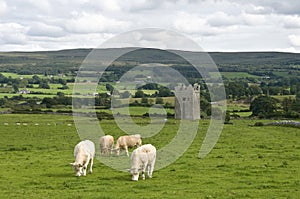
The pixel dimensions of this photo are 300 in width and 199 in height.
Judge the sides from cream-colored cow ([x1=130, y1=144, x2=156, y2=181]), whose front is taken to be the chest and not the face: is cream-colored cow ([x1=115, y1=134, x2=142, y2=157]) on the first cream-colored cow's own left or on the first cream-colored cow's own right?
on the first cream-colored cow's own right

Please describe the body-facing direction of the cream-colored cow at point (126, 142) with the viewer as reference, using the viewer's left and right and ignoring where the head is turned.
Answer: facing to the left of the viewer

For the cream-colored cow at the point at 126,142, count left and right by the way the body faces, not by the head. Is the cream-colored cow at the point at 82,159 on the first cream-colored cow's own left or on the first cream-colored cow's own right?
on the first cream-colored cow's own left

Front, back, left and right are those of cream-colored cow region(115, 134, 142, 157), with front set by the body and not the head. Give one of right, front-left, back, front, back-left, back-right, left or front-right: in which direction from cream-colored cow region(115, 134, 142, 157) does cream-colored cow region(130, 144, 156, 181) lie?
left

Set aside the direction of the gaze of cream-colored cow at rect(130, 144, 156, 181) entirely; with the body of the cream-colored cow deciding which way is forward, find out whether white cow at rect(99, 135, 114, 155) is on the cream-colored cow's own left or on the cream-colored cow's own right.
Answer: on the cream-colored cow's own right

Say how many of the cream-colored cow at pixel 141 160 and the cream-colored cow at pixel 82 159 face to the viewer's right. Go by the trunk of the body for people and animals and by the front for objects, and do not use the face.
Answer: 0

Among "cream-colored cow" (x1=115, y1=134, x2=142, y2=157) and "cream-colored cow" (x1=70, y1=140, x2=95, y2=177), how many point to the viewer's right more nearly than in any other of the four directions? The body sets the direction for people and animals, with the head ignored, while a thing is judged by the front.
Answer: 0

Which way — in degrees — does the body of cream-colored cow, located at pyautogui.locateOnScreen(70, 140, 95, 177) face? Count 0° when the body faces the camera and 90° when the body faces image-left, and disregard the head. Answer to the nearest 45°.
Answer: approximately 45°

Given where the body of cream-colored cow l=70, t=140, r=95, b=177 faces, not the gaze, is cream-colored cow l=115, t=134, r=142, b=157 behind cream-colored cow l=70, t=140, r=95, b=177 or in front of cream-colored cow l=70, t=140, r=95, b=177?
behind
